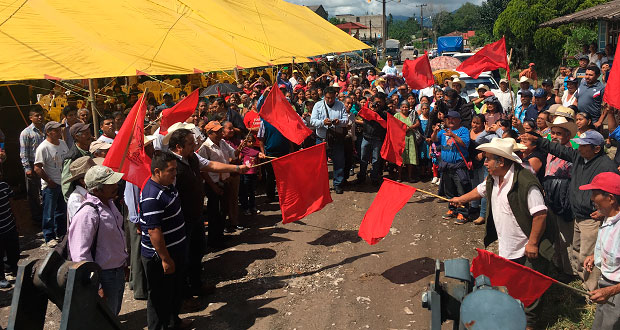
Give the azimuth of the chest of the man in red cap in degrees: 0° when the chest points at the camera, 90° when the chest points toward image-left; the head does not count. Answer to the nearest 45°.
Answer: approximately 90°

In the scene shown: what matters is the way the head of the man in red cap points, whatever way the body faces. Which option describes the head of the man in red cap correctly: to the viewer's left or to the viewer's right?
to the viewer's left

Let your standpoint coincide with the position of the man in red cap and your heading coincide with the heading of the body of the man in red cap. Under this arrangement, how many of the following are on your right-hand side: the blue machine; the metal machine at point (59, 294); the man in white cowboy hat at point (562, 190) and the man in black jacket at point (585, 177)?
2

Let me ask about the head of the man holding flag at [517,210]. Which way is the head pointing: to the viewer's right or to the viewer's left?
to the viewer's left

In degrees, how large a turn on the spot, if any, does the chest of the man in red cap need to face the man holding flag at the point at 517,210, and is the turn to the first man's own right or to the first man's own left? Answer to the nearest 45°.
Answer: approximately 45° to the first man's own right
